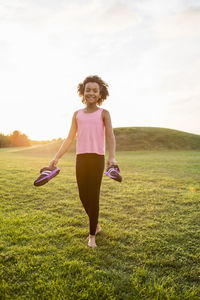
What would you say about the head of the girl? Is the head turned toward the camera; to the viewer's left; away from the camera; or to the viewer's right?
toward the camera

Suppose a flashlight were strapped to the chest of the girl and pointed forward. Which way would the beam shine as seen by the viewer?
toward the camera
